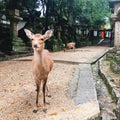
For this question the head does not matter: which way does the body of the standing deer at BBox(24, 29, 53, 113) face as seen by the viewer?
toward the camera
